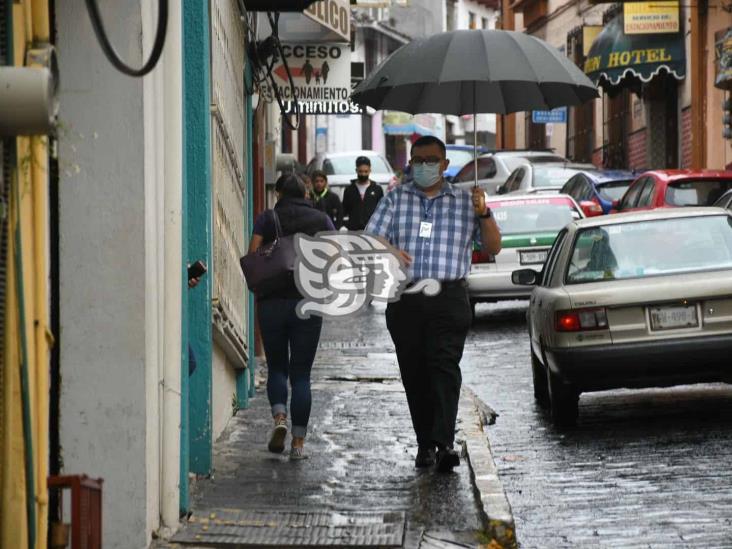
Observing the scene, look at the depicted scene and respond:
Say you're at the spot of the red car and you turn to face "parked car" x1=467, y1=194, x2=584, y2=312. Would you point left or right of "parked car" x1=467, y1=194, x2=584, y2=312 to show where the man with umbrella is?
left

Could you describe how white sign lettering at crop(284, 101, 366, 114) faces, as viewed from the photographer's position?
facing the viewer

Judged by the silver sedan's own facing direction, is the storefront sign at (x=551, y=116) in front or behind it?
in front

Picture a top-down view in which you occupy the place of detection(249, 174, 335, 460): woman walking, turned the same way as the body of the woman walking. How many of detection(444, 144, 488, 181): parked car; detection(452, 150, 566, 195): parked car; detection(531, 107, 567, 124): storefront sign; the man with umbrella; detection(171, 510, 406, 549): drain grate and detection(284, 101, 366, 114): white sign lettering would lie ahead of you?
4

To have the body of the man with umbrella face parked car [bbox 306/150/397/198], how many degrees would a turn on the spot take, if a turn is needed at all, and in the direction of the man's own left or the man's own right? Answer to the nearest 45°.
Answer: approximately 180°

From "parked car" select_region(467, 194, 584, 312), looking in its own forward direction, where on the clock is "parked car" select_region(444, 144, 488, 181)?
"parked car" select_region(444, 144, 488, 181) is roughly at 12 o'clock from "parked car" select_region(467, 194, 584, 312).

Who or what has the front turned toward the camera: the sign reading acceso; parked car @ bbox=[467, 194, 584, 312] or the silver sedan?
the sign reading acceso

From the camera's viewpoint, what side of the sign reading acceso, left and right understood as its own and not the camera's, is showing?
front

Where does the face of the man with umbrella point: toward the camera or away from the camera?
toward the camera

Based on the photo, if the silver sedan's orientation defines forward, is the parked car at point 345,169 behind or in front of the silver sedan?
in front

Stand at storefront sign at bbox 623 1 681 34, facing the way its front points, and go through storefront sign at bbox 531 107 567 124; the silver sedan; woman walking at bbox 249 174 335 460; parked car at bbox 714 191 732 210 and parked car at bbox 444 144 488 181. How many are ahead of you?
3

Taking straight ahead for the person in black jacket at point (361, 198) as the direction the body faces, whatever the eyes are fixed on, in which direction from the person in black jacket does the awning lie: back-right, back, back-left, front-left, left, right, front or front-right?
back-left

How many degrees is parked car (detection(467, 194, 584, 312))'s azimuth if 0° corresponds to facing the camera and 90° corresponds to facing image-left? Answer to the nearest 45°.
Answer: approximately 180°

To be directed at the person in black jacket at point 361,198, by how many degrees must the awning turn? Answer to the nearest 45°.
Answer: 0° — it already faces them

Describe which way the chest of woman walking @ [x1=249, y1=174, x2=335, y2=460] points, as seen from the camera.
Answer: away from the camera

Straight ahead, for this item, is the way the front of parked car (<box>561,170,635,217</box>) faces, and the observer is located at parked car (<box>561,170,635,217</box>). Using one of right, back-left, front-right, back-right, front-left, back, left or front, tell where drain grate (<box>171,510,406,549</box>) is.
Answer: back-left
